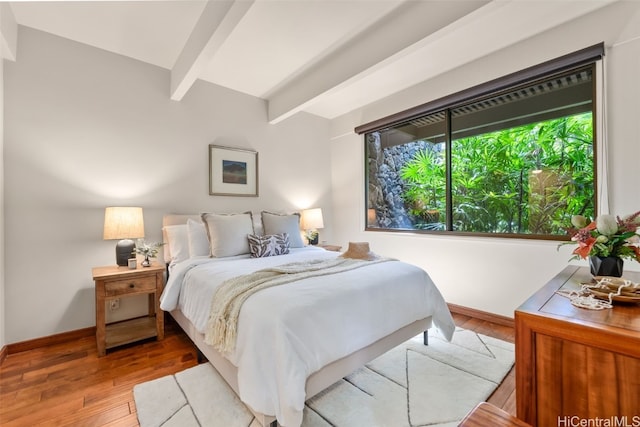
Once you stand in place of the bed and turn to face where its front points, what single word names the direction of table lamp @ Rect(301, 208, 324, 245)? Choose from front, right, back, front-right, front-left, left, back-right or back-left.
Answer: back-left

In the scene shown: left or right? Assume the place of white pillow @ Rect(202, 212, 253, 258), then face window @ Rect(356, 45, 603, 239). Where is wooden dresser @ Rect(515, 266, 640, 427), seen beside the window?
right

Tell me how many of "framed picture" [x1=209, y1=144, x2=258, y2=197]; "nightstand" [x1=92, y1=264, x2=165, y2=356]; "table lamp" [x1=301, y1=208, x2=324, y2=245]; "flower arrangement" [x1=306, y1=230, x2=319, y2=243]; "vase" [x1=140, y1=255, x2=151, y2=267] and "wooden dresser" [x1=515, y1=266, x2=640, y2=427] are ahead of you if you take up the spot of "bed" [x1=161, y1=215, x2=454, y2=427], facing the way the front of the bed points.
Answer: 1

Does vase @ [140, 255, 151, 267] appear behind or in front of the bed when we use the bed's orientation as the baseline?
behind

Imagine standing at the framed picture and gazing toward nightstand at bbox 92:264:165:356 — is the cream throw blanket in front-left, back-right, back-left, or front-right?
front-left

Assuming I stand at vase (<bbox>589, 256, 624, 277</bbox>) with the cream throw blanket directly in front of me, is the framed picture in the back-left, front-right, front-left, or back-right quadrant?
front-right

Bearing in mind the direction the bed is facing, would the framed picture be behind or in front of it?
behind

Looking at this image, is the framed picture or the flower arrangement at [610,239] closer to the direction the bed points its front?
the flower arrangement

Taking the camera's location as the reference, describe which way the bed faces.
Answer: facing the viewer and to the right of the viewer

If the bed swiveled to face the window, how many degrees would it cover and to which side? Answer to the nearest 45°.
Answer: approximately 90° to its left

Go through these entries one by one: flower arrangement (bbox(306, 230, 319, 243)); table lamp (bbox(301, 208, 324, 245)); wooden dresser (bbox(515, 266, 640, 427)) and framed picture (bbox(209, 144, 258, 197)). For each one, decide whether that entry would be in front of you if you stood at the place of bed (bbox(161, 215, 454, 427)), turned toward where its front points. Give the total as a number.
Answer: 1

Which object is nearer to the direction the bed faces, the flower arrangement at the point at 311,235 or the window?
the window

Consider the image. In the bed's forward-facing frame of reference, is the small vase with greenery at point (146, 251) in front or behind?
behind

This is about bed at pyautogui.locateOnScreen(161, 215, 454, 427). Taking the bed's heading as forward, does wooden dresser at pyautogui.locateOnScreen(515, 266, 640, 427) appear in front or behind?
in front

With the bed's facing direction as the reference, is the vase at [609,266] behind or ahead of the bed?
ahead
